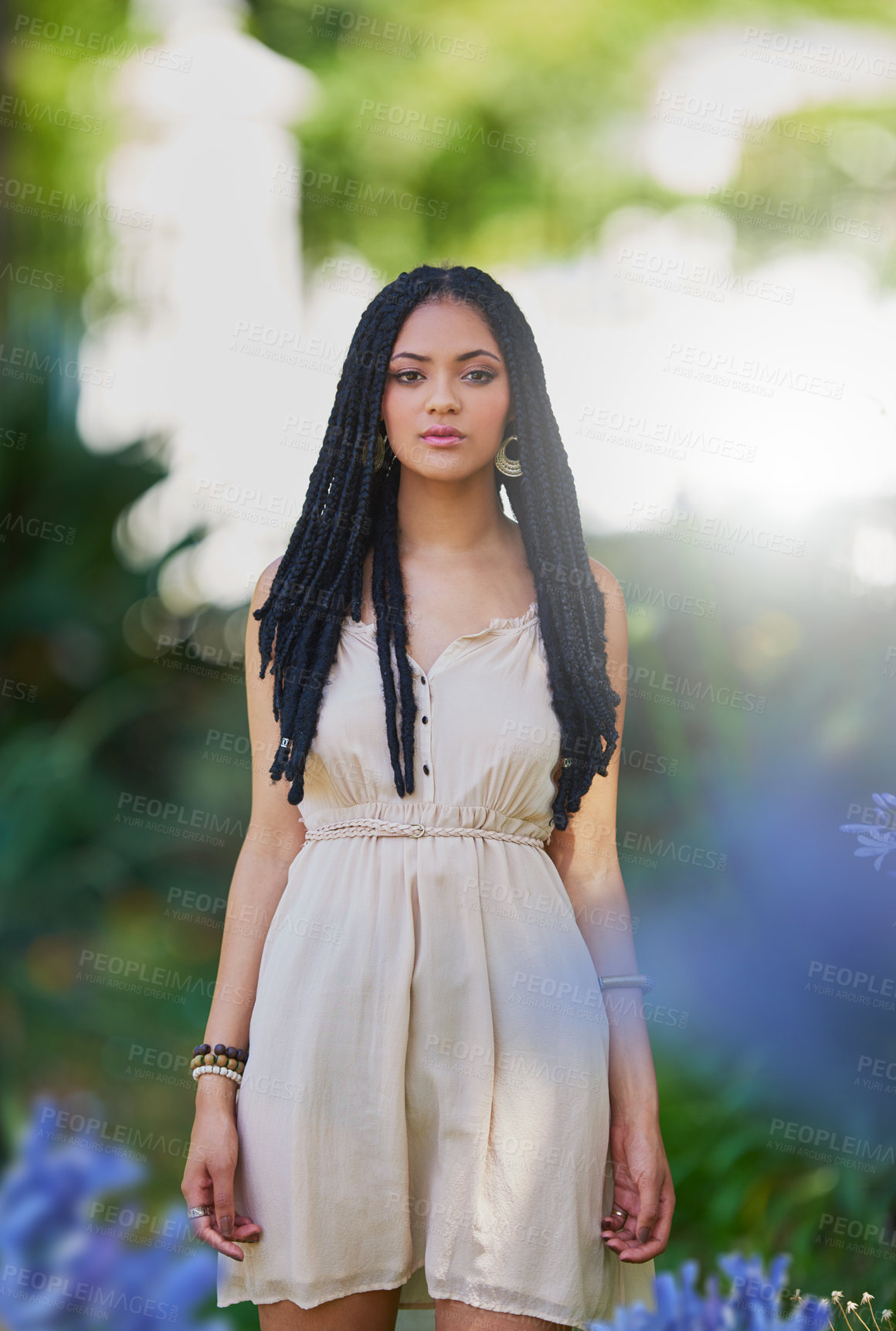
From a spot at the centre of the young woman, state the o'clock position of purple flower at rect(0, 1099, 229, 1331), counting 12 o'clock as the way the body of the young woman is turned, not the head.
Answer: The purple flower is roughly at 1 o'clock from the young woman.

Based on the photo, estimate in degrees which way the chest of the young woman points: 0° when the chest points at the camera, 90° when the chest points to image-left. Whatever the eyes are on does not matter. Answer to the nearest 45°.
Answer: approximately 0°

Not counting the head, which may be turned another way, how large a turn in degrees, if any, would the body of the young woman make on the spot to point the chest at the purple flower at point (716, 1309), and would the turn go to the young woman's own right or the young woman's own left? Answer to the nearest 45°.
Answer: approximately 45° to the young woman's own left
